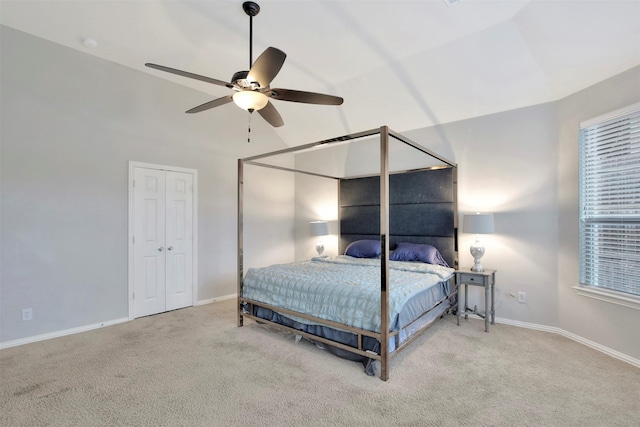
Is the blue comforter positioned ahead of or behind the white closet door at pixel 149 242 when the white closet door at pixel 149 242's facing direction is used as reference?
ahead

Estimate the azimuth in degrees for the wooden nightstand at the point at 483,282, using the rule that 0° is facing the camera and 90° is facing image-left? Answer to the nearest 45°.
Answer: approximately 45°

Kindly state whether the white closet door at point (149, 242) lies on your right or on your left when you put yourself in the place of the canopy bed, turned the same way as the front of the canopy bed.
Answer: on your right

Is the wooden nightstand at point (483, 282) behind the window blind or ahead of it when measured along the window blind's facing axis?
ahead

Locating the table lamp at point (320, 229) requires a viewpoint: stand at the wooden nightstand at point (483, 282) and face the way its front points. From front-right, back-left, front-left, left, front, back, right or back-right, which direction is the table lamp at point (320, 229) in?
front-right

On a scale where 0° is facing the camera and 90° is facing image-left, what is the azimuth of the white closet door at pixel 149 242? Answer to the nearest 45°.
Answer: approximately 315°

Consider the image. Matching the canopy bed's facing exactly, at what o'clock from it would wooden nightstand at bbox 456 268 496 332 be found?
The wooden nightstand is roughly at 7 o'clock from the canopy bed.
